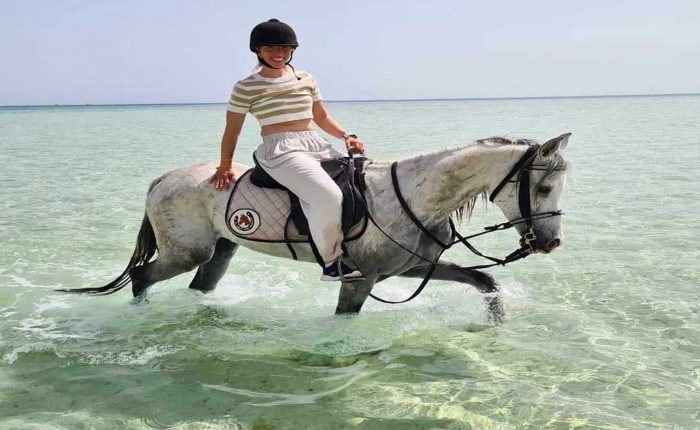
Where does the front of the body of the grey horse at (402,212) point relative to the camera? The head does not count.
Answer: to the viewer's right

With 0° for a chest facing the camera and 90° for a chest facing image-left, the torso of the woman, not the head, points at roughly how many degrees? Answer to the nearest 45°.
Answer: approximately 315°
